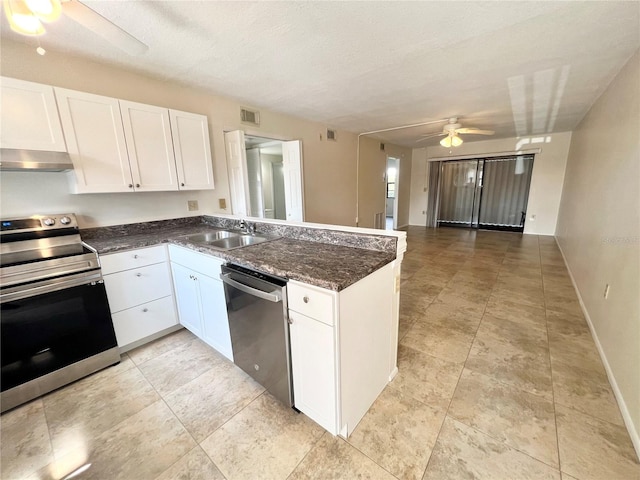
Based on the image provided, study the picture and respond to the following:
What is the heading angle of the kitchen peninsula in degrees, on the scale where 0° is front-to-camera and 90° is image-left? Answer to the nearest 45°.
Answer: approximately 45°

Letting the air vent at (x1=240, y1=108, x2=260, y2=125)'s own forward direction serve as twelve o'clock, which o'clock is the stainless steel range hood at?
The stainless steel range hood is roughly at 3 o'clock from the air vent.

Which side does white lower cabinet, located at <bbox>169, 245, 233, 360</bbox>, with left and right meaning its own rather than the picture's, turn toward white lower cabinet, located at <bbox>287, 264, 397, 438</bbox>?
left

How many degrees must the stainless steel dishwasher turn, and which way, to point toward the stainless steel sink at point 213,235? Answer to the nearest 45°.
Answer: approximately 135° to its right

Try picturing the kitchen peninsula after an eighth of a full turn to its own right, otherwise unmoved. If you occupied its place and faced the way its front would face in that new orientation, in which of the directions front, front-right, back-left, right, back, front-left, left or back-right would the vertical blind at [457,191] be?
back-right

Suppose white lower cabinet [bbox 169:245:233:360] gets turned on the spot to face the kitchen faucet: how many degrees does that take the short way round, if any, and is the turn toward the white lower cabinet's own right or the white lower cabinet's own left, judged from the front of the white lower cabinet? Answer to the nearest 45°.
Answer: approximately 180°

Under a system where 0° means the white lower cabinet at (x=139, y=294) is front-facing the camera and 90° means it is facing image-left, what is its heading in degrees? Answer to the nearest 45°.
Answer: approximately 315°

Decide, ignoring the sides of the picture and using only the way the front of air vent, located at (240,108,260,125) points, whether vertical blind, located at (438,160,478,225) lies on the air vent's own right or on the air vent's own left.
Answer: on the air vent's own left

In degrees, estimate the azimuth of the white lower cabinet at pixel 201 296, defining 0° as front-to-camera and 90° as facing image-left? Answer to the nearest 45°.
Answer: approximately 45°

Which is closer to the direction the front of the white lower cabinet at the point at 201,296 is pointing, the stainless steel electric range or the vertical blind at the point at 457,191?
the stainless steel electric range
